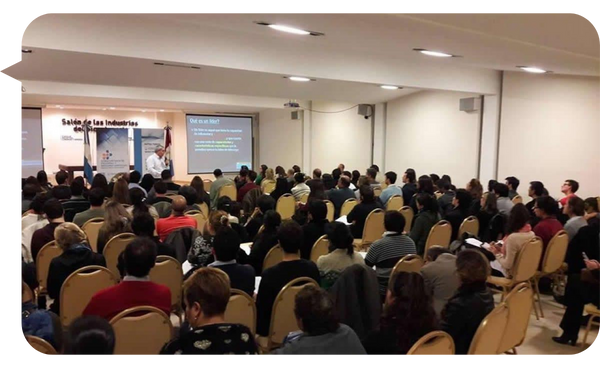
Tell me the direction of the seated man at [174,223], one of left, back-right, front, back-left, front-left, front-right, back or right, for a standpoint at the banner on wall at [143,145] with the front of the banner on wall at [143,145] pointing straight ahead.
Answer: front

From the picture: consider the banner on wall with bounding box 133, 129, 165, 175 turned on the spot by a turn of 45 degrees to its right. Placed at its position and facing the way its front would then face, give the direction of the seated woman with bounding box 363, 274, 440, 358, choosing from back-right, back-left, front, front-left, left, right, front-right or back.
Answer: front-left

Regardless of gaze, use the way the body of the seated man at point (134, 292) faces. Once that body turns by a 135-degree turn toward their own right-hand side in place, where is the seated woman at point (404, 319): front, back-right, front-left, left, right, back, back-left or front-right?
front

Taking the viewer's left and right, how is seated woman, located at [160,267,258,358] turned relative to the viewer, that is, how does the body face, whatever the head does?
facing away from the viewer and to the left of the viewer

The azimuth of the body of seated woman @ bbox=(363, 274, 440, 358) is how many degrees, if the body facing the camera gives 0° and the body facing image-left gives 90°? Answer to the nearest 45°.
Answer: approximately 135°

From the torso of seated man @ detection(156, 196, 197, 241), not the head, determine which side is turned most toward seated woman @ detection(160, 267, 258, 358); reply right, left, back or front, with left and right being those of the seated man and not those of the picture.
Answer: back

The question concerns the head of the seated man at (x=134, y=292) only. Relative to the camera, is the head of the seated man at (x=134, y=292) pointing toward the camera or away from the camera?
away from the camera

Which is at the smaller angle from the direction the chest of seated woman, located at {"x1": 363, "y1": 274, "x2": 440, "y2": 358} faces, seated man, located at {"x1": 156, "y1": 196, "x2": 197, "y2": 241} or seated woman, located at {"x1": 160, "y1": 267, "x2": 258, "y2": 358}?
the seated man

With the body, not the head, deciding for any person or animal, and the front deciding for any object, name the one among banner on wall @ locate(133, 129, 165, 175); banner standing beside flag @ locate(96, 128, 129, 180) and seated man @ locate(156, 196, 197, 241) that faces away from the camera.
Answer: the seated man

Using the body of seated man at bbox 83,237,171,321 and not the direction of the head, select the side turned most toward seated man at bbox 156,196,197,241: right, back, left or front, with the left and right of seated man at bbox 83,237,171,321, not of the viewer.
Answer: front

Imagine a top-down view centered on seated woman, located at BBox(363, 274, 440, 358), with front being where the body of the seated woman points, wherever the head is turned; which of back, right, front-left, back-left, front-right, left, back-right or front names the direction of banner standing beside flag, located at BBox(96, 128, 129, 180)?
front

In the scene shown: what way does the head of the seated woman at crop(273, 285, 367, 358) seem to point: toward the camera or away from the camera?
away from the camera

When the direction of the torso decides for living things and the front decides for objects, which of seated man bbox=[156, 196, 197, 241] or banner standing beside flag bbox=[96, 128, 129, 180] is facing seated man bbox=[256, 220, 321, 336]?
the banner standing beside flag

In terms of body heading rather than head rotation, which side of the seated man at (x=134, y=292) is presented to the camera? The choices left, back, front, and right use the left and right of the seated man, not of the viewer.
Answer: back

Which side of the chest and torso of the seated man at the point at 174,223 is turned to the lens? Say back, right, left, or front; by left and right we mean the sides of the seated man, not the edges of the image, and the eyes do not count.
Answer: back

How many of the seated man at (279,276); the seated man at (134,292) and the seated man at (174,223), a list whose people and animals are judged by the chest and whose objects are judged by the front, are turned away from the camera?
3

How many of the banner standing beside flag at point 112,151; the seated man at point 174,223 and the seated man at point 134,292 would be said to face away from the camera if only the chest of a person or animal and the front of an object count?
2

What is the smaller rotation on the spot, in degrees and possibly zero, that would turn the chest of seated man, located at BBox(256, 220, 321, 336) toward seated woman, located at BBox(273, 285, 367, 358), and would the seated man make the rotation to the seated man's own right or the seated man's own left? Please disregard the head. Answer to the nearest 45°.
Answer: approximately 180°

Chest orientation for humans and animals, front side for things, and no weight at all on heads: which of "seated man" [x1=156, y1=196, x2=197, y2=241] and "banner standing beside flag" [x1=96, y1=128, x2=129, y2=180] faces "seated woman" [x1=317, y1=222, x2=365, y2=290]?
the banner standing beside flag

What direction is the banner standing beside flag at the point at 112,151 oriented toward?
toward the camera

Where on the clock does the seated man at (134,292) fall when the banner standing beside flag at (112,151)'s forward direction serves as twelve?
The seated man is roughly at 12 o'clock from the banner standing beside flag.

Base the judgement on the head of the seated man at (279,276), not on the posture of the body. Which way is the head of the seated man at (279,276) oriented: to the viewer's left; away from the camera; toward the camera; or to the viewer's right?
away from the camera
